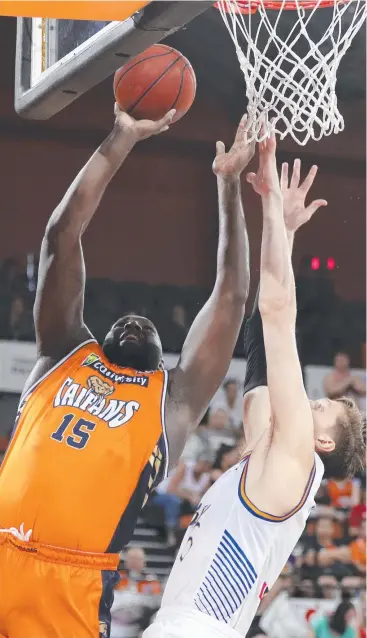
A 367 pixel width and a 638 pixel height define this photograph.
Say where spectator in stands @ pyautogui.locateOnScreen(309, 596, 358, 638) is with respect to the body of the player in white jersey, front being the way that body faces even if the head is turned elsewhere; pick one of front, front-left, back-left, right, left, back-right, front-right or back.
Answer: right

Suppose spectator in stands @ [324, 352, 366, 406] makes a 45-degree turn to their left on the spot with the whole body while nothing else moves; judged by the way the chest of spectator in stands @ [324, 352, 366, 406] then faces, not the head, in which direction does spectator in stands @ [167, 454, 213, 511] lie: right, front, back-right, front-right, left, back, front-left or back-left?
right

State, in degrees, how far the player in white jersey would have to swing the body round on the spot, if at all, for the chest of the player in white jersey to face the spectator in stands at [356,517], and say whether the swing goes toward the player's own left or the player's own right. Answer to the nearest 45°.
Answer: approximately 90° to the player's own right

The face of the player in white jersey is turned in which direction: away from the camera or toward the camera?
away from the camera

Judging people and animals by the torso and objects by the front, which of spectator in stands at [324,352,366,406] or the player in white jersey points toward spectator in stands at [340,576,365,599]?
spectator in stands at [324,352,366,406]
